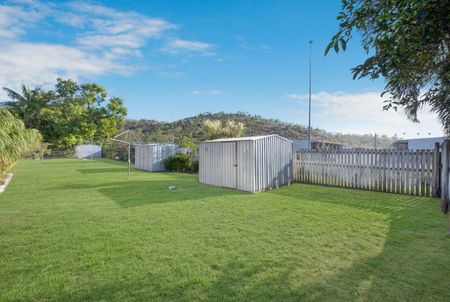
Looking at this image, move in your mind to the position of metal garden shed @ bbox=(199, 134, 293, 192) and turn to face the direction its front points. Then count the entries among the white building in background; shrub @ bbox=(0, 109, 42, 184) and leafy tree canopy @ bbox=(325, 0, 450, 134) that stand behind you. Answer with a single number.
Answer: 1

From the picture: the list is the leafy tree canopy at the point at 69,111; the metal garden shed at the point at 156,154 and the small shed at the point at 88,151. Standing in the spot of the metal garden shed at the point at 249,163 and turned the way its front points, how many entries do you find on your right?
3

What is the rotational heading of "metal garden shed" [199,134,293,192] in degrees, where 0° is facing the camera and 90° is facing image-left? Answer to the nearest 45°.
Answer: approximately 45°

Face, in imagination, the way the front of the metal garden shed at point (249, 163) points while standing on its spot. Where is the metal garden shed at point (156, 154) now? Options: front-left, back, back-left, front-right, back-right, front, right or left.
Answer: right

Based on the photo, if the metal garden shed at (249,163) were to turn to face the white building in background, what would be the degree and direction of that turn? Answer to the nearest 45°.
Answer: approximately 180°

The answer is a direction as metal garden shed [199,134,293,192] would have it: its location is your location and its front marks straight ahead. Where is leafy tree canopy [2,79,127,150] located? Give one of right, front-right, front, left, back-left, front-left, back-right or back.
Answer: right

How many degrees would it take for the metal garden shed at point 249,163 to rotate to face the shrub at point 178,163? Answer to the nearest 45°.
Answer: approximately 90° to its right
